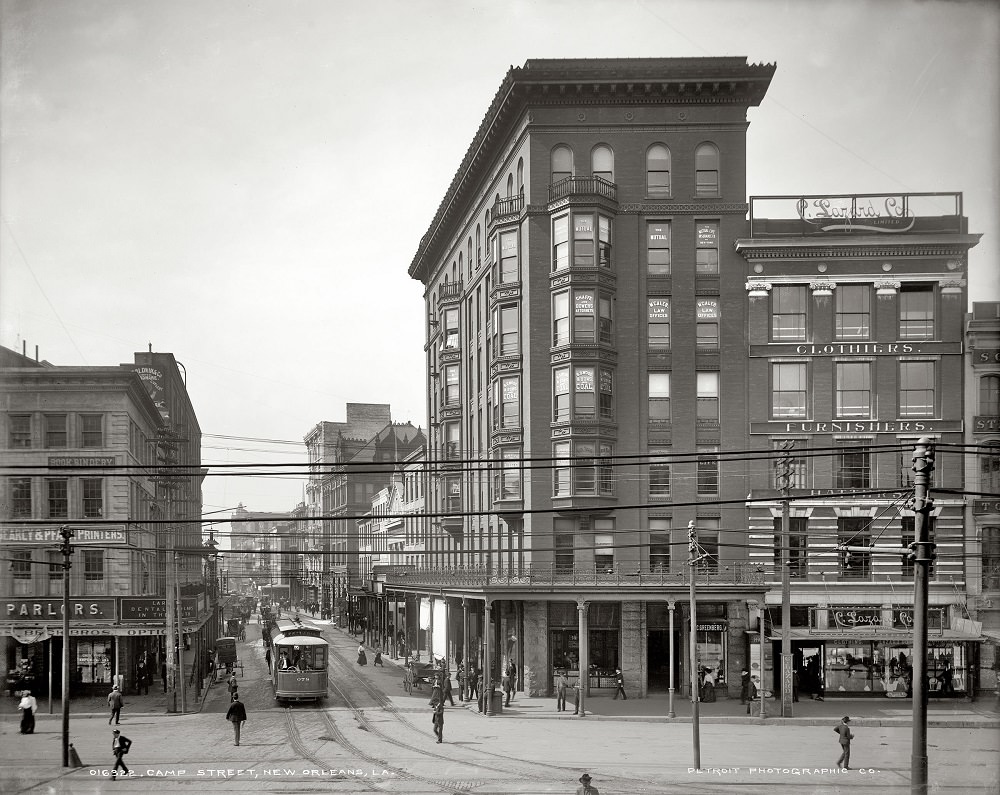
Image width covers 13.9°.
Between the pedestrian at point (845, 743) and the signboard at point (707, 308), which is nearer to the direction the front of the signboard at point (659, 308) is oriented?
the pedestrian

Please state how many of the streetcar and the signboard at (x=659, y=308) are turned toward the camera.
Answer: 2

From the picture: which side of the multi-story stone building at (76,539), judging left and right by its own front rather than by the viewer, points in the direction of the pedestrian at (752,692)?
left

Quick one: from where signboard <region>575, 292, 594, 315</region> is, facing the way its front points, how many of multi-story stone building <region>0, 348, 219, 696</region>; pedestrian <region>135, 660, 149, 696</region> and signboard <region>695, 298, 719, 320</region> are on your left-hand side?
1

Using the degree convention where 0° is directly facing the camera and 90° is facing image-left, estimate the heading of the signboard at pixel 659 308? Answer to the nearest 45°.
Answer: approximately 0°

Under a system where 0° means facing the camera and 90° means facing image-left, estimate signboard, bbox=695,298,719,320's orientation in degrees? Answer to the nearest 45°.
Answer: approximately 0°

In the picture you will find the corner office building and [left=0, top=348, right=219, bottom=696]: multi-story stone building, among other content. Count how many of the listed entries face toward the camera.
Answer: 2
